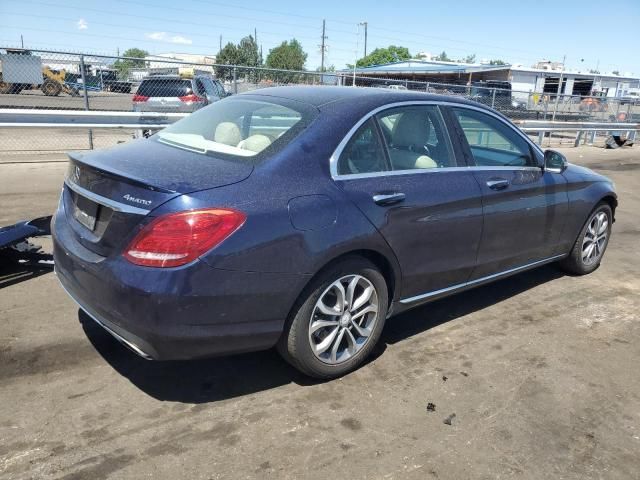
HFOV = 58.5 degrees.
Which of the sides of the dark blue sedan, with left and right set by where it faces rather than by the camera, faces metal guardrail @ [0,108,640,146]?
left

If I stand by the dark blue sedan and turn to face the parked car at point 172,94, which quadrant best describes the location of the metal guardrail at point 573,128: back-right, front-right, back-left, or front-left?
front-right

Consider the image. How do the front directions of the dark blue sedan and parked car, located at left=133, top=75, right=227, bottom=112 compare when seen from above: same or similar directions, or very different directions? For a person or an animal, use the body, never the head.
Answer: same or similar directions

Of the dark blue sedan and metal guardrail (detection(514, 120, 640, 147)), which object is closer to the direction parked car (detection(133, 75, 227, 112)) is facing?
the metal guardrail

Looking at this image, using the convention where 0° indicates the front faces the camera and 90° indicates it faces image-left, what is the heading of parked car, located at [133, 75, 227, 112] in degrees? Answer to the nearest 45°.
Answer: approximately 225°

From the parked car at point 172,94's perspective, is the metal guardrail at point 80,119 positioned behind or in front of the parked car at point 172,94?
behind

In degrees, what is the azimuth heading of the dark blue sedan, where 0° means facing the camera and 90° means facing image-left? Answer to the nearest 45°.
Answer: approximately 225°

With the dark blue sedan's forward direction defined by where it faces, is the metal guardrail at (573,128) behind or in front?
in front

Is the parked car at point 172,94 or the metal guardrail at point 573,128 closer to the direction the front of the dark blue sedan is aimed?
the metal guardrail

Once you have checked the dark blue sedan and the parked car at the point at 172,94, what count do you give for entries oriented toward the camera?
0
